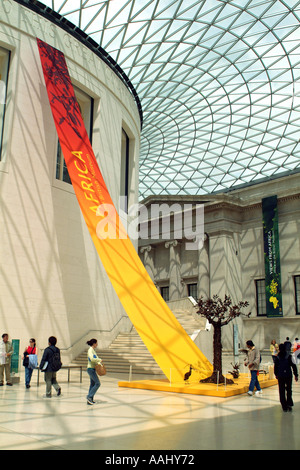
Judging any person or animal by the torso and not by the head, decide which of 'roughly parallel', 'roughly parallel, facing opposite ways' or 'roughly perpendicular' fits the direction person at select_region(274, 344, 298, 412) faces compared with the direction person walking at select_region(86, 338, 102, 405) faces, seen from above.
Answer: roughly perpendicular

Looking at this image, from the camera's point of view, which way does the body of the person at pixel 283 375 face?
away from the camera

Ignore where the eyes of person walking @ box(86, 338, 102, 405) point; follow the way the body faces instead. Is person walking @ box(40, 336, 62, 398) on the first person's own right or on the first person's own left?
on the first person's own left

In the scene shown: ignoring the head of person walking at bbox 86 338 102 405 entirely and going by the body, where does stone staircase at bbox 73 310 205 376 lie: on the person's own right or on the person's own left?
on the person's own left

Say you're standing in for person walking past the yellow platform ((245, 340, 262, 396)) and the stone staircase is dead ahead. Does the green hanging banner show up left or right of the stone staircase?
right

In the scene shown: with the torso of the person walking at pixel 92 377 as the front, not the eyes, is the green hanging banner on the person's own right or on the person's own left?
on the person's own left

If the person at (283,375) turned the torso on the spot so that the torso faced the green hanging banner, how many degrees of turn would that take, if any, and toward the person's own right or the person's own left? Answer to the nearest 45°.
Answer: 0° — they already face it
